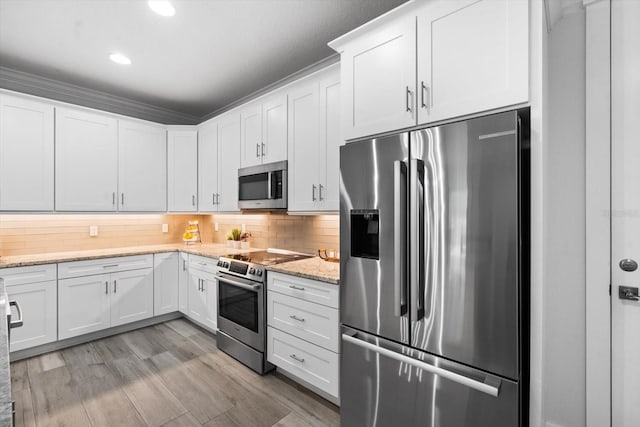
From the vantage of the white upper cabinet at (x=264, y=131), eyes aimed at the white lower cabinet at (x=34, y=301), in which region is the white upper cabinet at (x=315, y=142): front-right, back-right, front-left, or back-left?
back-left

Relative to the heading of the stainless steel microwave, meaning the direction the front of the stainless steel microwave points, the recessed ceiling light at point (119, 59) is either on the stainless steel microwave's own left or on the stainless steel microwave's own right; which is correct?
on the stainless steel microwave's own right

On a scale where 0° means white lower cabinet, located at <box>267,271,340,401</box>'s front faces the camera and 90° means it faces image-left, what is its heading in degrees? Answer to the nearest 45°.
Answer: approximately 45°

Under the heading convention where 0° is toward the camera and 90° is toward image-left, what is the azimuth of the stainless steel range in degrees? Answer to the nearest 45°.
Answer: approximately 45°

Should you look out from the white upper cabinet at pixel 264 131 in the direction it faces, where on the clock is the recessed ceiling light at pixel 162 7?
The recessed ceiling light is roughly at 12 o'clock from the white upper cabinet.

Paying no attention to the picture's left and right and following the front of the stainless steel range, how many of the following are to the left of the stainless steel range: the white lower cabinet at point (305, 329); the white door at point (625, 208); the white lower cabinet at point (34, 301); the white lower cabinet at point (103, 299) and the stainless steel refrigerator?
3

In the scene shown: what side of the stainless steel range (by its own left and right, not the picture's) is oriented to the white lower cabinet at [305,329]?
left

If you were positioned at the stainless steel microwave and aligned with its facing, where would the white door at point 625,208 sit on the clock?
The white door is roughly at 9 o'clock from the stainless steel microwave.

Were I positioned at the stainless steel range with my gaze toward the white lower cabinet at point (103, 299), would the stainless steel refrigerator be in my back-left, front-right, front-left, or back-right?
back-left

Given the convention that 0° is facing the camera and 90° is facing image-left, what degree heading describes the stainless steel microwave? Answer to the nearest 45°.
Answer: approximately 45°

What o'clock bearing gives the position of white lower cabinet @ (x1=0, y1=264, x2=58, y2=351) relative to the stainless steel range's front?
The white lower cabinet is roughly at 2 o'clock from the stainless steel range.
